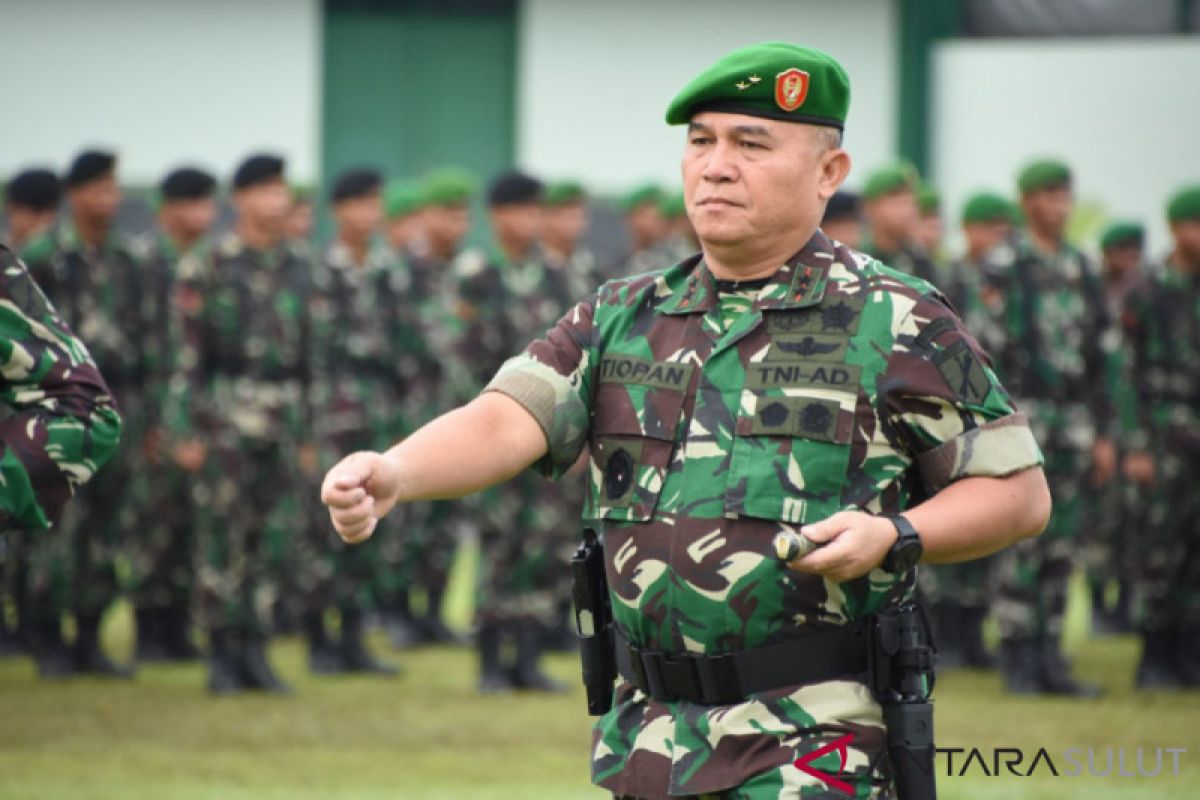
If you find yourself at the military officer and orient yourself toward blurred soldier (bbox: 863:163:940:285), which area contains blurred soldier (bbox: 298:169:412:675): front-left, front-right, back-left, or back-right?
front-left

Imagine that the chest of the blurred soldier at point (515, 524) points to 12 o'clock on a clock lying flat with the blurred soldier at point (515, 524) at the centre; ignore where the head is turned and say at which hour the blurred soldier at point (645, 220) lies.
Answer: the blurred soldier at point (645, 220) is roughly at 8 o'clock from the blurred soldier at point (515, 524).

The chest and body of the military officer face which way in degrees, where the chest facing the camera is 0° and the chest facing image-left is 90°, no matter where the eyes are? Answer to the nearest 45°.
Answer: approximately 45°

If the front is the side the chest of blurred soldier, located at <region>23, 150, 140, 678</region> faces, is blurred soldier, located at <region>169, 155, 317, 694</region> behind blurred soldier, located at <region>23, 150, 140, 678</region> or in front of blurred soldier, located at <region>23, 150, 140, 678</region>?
in front

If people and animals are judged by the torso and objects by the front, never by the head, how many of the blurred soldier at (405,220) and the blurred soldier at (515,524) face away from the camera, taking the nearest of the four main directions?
0

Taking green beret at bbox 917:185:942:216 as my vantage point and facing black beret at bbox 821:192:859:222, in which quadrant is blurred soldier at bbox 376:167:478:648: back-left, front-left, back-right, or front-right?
front-right

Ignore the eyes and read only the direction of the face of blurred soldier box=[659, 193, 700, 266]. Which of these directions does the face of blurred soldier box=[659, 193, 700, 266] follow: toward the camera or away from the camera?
toward the camera

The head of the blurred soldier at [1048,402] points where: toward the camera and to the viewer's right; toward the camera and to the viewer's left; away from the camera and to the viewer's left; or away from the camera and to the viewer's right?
toward the camera and to the viewer's left

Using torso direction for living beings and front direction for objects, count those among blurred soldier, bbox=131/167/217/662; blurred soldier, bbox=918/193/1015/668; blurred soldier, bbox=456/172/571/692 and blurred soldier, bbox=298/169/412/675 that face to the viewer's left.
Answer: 0

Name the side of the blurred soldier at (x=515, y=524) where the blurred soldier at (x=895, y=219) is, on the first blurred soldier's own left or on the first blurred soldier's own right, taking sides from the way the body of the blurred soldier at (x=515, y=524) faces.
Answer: on the first blurred soldier's own left

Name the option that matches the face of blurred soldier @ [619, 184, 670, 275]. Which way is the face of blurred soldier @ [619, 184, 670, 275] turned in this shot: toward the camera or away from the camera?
toward the camera

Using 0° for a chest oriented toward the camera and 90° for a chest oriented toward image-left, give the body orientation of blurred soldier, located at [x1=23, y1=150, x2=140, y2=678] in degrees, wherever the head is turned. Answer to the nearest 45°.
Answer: approximately 315°

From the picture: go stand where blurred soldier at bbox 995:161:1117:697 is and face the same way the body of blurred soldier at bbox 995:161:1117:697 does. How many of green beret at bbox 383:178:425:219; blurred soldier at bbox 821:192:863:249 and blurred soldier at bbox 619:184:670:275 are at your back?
3

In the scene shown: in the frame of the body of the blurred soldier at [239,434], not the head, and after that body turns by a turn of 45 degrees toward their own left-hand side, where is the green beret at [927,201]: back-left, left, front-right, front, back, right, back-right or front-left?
front-left

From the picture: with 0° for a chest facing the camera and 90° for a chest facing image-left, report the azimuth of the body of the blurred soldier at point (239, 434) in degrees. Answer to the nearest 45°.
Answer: approximately 315°
